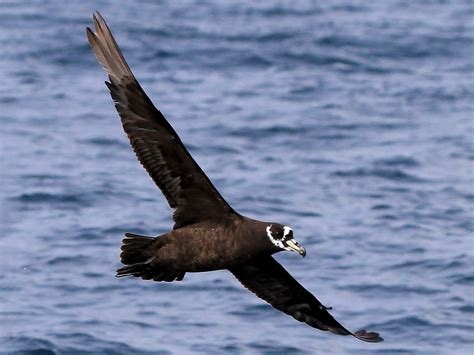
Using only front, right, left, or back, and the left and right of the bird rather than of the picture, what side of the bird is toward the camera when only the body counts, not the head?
right
